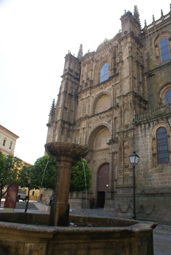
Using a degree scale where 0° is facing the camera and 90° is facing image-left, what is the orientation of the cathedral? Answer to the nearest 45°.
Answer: approximately 45°

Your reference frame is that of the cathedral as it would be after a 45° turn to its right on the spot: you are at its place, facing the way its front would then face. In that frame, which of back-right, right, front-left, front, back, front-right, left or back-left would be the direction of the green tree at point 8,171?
front
